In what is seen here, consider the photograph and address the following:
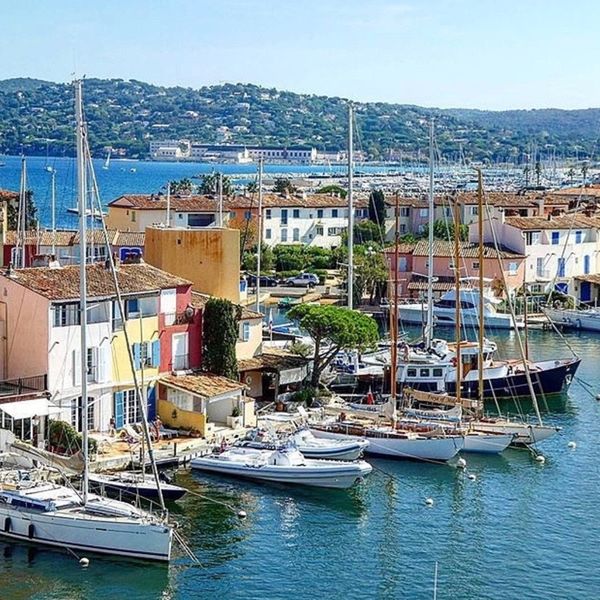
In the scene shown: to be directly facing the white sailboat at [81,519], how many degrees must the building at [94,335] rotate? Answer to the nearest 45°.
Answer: approximately 45° to its right

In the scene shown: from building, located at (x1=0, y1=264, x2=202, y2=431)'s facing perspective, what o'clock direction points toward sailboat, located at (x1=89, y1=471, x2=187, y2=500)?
The sailboat is roughly at 1 o'clock from the building.

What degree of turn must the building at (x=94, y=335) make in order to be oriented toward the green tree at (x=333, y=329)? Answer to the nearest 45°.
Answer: approximately 90° to its left

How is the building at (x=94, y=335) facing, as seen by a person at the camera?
facing the viewer and to the right of the viewer

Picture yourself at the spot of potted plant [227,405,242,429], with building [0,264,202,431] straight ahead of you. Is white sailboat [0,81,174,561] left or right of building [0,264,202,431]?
left

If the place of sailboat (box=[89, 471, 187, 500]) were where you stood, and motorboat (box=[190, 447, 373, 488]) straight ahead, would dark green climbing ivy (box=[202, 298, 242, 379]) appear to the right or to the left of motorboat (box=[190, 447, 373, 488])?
left

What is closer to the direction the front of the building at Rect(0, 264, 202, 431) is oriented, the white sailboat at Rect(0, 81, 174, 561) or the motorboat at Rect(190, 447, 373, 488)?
the motorboat

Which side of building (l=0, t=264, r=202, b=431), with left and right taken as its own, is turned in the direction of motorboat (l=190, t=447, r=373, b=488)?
front

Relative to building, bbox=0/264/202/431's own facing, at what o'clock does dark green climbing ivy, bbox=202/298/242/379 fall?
The dark green climbing ivy is roughly at 9 o'clock from the building.

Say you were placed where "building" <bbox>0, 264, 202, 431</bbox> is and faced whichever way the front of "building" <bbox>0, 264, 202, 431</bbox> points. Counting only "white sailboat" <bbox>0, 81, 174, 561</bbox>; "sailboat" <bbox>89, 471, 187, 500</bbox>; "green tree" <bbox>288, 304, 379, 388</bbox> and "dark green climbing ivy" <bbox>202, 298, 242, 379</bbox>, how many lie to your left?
2

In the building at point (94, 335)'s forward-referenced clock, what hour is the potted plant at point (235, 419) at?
The potted plant is roughly at 10 o'clock from the building.

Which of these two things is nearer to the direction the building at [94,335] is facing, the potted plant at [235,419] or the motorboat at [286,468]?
the motorboat
